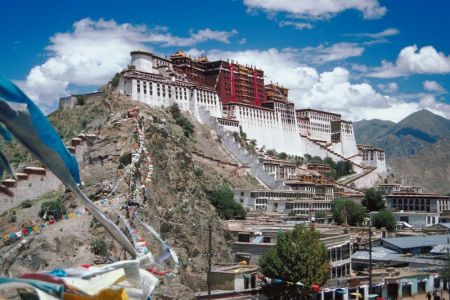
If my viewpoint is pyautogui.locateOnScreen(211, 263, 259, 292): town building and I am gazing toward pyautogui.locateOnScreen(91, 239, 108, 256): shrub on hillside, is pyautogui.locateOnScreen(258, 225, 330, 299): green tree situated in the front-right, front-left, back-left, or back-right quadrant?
back-right

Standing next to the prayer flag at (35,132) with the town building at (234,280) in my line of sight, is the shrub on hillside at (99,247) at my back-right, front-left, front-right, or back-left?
front-left

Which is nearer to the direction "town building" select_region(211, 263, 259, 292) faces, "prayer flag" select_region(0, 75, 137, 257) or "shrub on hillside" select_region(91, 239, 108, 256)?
the prayer flag

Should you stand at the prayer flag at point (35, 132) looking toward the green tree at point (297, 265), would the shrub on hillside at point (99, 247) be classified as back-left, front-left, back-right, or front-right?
front-left

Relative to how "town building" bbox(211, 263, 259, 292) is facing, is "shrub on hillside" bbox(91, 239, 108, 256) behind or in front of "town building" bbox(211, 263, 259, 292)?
behind

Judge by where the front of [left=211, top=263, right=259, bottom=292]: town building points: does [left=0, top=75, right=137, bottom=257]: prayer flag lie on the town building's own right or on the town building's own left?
on the town building's own right

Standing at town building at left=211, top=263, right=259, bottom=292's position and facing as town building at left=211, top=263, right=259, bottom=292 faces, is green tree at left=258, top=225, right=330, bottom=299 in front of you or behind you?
in front
